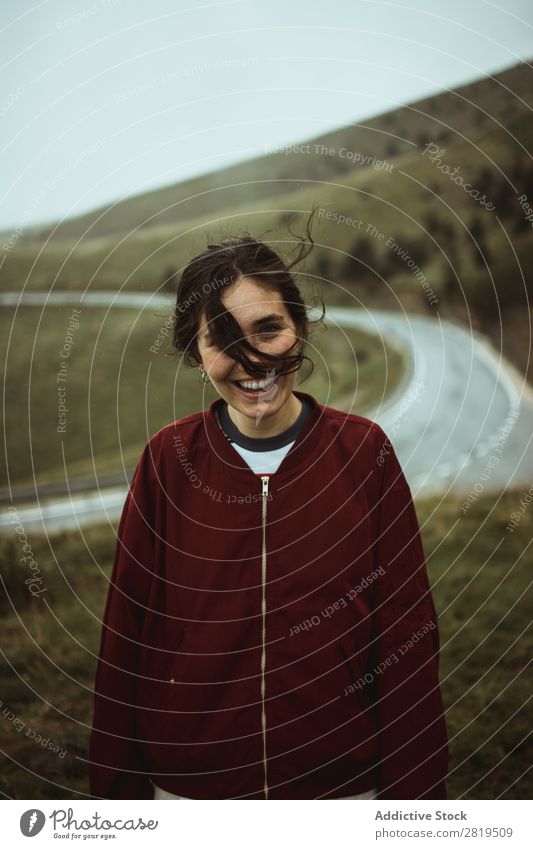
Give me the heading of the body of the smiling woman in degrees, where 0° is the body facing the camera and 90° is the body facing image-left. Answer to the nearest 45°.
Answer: approximately 0°
